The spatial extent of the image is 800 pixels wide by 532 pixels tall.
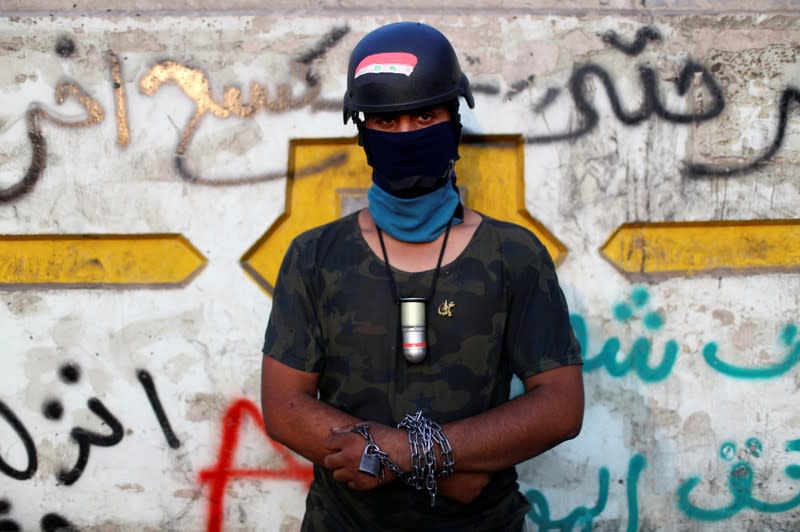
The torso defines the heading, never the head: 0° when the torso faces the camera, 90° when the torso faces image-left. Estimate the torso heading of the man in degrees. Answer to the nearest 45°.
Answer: approximately 0°
